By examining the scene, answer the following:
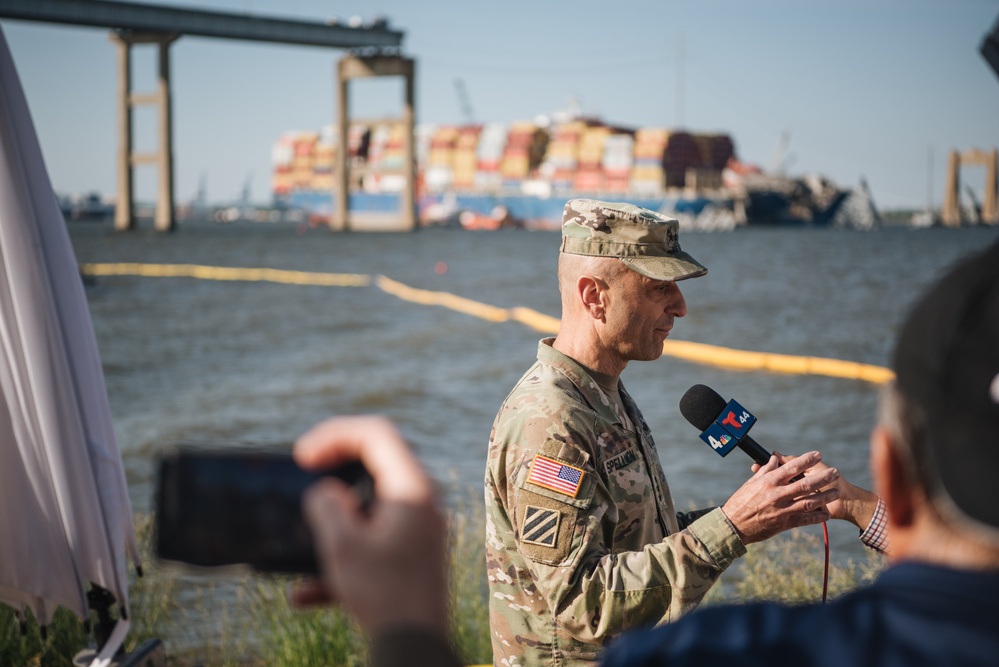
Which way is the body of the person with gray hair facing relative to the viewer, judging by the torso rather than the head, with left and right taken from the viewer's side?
facing away from the viewer

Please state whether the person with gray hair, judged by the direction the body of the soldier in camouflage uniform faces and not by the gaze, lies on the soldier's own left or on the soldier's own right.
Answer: on the soldier's own right

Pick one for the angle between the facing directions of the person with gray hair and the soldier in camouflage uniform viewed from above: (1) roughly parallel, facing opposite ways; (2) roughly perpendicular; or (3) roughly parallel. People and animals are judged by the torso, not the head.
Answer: roughly perpendicular

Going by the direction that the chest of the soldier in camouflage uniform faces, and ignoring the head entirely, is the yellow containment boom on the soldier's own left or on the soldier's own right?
on the soldier's own left

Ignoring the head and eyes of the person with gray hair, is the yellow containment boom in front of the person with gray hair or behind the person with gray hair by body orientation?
in front

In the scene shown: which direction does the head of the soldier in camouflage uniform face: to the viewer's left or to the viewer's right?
to the viewer's right

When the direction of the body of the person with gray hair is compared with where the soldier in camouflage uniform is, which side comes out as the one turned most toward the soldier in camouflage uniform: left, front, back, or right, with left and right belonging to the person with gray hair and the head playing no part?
front

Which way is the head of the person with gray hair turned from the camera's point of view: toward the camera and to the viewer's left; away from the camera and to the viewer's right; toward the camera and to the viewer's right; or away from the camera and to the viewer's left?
away from the camera and to the viewer's left

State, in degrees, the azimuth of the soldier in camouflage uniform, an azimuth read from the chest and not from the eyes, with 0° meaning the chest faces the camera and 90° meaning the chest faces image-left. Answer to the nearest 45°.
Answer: approximately 270°

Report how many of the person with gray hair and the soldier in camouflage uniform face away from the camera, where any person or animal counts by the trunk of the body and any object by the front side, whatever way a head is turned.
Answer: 1

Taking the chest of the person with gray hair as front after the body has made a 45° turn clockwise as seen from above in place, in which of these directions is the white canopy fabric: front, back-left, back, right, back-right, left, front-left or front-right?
left
